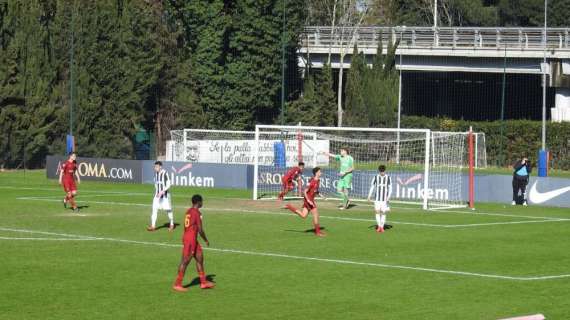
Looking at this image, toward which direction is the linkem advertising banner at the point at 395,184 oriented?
toward the camera

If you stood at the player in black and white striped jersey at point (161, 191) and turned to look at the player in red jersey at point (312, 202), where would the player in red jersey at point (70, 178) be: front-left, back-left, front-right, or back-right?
back-left

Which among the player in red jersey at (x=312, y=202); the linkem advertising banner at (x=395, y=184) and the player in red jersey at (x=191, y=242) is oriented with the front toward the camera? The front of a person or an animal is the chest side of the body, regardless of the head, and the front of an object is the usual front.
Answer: the linkem advertising banner

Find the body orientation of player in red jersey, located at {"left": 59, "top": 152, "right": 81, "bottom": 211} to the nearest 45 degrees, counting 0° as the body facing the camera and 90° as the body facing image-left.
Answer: approximately 315°

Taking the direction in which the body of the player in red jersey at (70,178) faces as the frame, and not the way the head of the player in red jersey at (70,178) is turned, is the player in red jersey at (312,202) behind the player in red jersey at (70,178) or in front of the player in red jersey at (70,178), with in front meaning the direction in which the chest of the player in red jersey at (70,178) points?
in front

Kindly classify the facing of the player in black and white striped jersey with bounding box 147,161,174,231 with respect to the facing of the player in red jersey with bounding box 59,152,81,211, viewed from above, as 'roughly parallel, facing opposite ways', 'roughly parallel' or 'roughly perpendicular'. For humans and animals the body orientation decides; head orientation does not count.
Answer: roughly perpendicular

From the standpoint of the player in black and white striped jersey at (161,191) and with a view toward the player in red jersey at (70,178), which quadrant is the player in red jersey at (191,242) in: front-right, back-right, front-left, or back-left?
back-left

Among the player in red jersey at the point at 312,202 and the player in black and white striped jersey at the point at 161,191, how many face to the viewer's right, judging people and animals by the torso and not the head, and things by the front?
1
